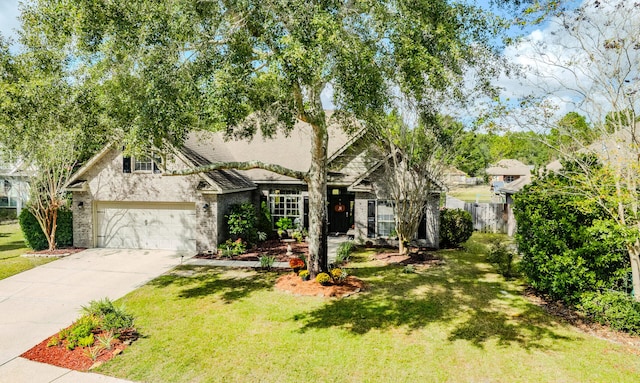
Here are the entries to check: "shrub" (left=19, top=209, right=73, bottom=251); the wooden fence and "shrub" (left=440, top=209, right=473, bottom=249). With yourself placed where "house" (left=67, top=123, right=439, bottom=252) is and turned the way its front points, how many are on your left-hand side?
2

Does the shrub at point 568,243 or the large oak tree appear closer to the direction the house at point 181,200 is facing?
the large oak tree

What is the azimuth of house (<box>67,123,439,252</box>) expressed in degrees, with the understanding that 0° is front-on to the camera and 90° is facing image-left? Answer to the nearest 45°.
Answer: approximately 0°

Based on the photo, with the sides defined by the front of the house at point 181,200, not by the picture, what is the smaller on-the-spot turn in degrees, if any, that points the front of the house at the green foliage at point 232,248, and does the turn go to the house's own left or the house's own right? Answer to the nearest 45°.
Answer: approximately 45° to the house's own left

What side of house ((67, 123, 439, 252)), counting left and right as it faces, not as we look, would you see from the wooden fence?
left

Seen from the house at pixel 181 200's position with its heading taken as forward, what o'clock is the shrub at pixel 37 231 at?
The shrub is roughly at 3 o'clock from the house.

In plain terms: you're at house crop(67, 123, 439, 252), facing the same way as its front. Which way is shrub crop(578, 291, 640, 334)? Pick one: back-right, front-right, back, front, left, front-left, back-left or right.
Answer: front-left

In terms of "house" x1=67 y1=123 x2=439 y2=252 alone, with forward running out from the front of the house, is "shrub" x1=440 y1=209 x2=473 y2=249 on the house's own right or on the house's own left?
on the house's own left

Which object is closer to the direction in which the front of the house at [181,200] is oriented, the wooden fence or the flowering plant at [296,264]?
the flowering plant

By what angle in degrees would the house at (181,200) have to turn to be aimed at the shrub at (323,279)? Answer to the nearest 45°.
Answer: approximately 45° to its left
